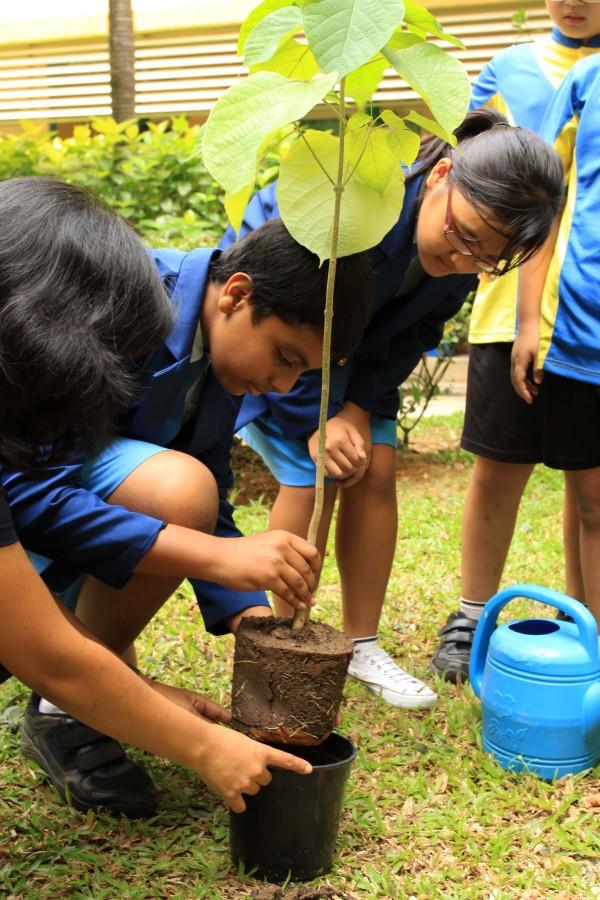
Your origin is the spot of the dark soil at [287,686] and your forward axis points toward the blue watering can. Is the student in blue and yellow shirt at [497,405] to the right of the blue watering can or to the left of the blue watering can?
left

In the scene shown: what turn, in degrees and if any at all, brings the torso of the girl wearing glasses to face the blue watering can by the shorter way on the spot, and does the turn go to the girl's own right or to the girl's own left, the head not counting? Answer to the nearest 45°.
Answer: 0° — they already face it

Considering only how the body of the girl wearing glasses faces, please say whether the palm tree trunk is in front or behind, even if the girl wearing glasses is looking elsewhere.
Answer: behind

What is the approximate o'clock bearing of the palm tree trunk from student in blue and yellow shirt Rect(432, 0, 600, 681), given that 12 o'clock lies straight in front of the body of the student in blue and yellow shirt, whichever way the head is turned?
The palm tree trunk is roughly at 5 o'clock from the student in blue and yellow shirt.

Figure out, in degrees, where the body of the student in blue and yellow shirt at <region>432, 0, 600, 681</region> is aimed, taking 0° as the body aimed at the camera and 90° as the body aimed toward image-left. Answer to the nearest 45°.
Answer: approximately 0°
